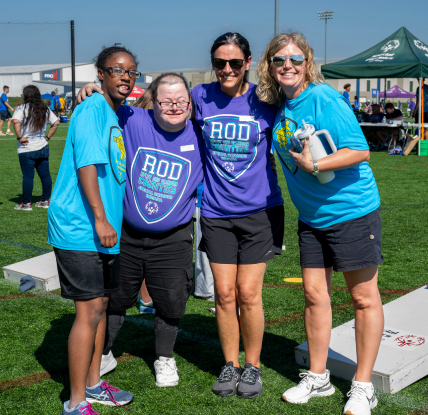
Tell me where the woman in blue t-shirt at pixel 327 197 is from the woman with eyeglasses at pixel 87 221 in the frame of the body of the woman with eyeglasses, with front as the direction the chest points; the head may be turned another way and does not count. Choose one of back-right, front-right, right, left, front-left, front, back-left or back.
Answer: front-left

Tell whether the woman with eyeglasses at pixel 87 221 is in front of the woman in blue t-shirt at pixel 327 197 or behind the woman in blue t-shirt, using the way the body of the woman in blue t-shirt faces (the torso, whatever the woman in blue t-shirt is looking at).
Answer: in front

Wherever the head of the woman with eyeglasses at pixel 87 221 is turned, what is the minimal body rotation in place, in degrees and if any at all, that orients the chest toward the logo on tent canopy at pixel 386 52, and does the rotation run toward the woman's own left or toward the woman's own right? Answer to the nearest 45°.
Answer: approximately 90° to the woman's own left

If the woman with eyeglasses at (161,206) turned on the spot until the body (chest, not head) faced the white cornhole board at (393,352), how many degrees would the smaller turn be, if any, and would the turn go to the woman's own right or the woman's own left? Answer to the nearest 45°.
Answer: approximately 90° to the woman's own left

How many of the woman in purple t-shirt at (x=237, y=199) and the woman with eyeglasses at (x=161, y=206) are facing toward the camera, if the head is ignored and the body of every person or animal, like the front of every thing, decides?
2

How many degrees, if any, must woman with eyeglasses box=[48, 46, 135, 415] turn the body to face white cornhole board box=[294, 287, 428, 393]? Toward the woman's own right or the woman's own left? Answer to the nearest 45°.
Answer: approximately 45° to the woman's own left

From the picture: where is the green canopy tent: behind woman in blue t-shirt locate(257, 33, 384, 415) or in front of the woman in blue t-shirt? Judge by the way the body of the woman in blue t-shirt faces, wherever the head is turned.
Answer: behind

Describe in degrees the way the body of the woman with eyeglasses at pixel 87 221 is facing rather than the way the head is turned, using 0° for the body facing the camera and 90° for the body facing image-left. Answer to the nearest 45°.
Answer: approximately 315°

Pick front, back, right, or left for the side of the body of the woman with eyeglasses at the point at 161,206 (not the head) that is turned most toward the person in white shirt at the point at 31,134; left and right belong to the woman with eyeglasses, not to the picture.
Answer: back
